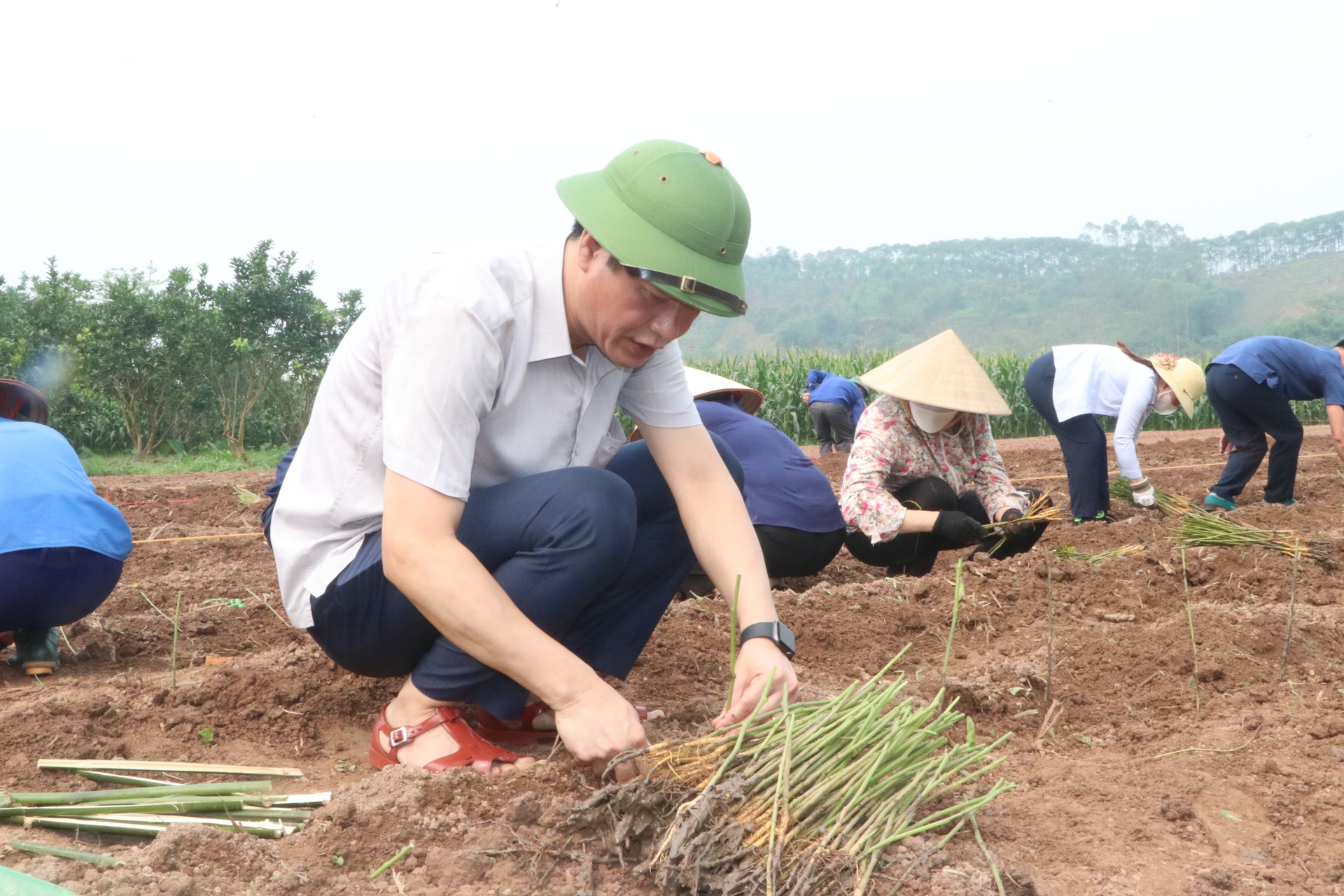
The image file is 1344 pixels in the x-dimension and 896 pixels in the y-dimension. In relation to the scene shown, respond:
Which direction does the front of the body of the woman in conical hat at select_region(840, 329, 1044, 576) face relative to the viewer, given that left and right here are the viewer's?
facing the viewer and to the right of the viewer

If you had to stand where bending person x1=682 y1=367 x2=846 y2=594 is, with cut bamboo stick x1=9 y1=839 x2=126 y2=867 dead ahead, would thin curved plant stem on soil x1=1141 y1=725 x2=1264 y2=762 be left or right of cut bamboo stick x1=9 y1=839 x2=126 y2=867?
left

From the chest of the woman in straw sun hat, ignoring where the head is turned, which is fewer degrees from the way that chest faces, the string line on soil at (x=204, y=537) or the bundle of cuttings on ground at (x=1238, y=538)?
the bundle of cuttings on ground

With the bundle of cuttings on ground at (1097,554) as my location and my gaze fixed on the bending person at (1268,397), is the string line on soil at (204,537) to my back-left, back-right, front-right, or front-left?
back-left

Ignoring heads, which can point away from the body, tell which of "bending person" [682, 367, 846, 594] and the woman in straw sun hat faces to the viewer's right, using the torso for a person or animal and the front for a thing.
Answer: the woman in straw sun hat

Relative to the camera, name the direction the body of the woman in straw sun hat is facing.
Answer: to the viewer's right

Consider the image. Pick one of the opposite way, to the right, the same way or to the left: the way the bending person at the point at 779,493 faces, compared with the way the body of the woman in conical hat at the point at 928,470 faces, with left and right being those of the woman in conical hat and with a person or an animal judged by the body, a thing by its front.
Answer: the opposite way

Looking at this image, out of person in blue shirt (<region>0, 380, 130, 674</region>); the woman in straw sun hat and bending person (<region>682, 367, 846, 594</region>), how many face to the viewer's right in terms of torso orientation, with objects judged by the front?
1

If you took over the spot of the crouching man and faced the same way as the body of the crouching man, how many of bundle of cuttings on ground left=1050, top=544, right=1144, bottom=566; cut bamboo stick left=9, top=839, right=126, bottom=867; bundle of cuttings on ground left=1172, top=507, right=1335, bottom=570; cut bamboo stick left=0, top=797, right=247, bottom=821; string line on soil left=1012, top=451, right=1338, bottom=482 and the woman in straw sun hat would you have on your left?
4

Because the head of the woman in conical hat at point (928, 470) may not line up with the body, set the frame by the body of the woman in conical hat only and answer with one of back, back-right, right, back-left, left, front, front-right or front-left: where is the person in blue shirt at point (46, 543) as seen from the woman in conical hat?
right

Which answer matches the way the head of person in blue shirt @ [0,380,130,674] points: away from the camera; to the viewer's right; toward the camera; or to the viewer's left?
away from the camera

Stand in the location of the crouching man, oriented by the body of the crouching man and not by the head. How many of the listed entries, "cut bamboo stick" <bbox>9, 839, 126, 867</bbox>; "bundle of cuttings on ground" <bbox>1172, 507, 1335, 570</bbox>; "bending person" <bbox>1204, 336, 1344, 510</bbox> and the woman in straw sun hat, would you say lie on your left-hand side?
3

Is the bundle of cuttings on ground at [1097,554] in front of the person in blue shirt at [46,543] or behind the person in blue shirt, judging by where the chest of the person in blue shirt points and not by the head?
behind

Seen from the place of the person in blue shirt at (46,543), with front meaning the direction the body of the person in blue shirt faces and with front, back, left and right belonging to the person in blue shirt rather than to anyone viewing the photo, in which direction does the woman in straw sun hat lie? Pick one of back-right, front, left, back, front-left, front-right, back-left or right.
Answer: back-right

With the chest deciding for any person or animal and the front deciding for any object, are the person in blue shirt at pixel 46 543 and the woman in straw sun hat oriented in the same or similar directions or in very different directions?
very different directions
